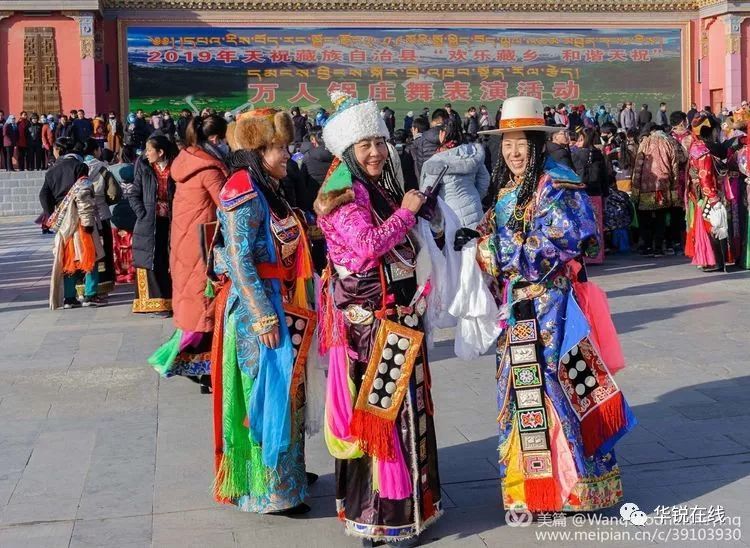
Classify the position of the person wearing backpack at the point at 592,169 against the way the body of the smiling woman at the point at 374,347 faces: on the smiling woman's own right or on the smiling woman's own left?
on the smiling woman's own left

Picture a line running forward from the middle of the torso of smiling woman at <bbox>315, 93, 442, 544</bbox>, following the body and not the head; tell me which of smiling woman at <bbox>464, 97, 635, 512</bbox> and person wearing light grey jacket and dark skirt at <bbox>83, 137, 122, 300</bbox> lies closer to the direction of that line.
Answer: the smiling woman

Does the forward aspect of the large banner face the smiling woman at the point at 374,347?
yes

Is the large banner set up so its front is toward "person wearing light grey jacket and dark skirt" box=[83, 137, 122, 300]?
yes

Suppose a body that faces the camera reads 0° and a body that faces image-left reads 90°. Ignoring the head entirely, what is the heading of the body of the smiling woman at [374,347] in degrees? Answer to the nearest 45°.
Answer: approximately 315°

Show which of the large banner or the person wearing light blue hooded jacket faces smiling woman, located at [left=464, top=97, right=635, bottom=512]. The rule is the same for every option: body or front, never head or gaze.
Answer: the large banner

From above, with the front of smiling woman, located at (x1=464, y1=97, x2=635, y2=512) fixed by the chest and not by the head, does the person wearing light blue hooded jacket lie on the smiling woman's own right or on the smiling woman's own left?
on the smiling woman's own right

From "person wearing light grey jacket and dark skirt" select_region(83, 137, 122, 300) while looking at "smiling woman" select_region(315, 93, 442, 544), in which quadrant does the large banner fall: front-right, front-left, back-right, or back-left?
back-left

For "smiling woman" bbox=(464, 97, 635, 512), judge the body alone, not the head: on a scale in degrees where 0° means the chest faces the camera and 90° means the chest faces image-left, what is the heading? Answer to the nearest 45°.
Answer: approximately 45°
